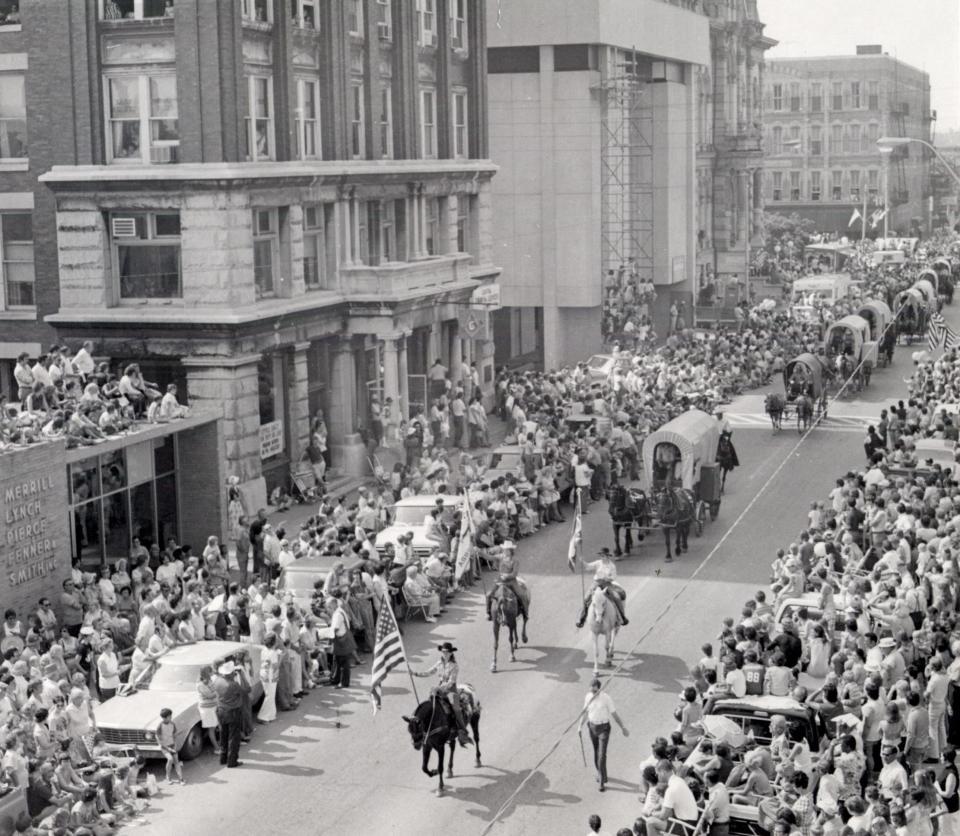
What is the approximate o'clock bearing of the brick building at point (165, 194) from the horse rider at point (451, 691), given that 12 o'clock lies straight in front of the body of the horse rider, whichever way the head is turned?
The brick building is roughly at 4 o'clock from the horse rider.

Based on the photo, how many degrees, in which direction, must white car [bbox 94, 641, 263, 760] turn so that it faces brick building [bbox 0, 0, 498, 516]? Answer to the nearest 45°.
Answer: approximately 135° to its right

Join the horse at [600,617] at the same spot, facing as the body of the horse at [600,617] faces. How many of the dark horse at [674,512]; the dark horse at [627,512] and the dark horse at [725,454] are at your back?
3

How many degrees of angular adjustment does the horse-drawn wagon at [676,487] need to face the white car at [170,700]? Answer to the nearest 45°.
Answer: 0° — it already faces it

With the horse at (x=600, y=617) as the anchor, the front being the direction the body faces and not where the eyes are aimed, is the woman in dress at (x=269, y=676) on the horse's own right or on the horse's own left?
on the horse's own right

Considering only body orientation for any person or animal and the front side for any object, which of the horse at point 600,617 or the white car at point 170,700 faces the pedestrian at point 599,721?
the horse

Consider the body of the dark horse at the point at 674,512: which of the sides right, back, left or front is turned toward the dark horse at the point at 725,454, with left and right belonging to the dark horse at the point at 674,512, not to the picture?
back

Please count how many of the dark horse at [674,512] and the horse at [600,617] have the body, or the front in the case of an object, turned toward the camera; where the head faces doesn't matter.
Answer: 2
